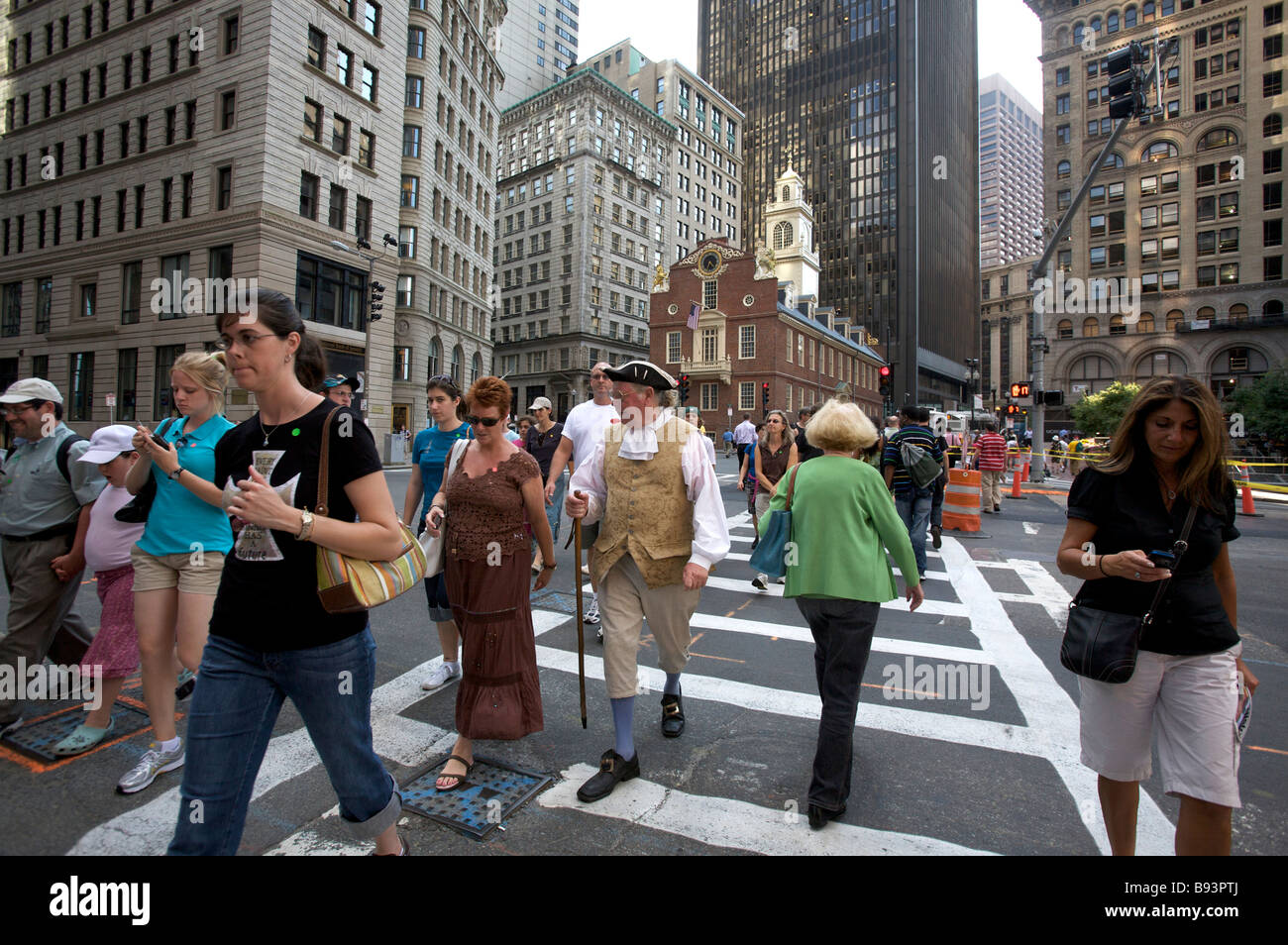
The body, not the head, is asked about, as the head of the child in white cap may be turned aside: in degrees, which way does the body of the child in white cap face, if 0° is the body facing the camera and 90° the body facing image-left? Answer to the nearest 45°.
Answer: approximately 45°

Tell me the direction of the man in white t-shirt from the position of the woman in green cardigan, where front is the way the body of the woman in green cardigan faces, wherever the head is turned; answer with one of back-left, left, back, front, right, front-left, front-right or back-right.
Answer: front-left

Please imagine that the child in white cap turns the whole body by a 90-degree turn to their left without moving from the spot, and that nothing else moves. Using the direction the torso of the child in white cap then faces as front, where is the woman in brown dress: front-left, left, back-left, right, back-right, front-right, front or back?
front

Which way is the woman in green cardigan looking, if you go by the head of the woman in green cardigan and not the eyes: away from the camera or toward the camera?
away from the camera

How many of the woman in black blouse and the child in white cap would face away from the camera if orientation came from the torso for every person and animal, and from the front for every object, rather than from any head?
0

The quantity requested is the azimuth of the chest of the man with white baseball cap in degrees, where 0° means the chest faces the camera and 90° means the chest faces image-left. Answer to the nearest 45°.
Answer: approximately 45°

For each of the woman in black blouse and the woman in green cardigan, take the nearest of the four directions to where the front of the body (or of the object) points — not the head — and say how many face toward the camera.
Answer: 1

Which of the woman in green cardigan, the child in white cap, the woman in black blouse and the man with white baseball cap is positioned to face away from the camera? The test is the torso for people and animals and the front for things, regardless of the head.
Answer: the woman in green cardigan

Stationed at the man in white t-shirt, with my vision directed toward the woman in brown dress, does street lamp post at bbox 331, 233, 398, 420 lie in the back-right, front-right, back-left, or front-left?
back-right

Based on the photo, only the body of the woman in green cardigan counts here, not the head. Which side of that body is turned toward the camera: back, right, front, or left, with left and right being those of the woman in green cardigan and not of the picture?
back

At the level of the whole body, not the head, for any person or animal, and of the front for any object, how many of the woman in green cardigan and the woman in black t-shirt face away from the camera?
1
